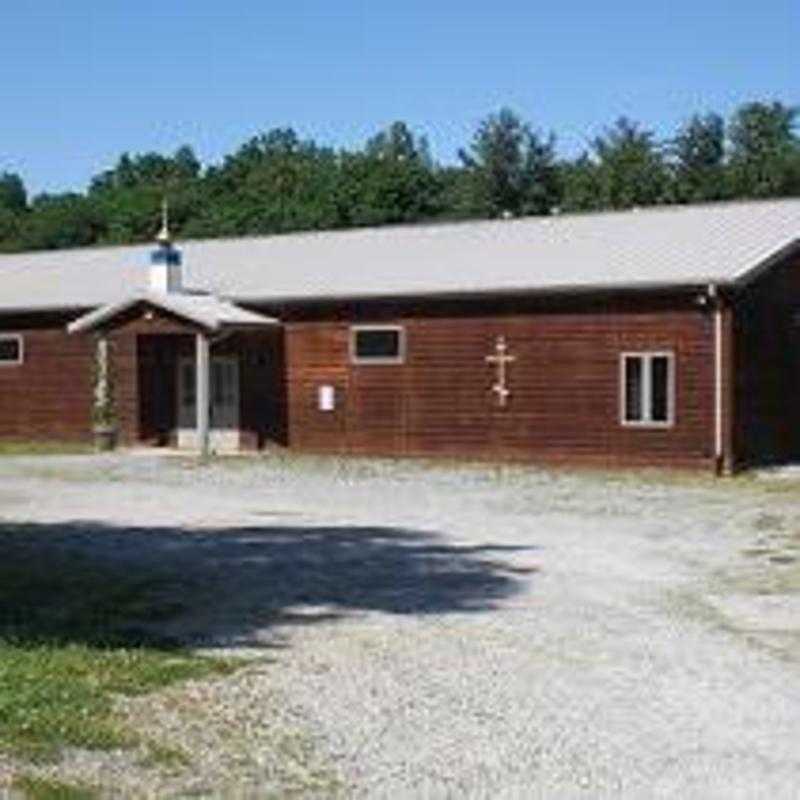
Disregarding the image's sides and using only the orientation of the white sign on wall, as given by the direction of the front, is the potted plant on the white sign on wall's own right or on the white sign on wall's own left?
on the white sign on wall's own right

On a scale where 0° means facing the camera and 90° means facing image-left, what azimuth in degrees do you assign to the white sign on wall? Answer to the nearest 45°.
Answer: approximately 0°

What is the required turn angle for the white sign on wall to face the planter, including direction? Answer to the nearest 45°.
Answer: approximately 135° to its right
